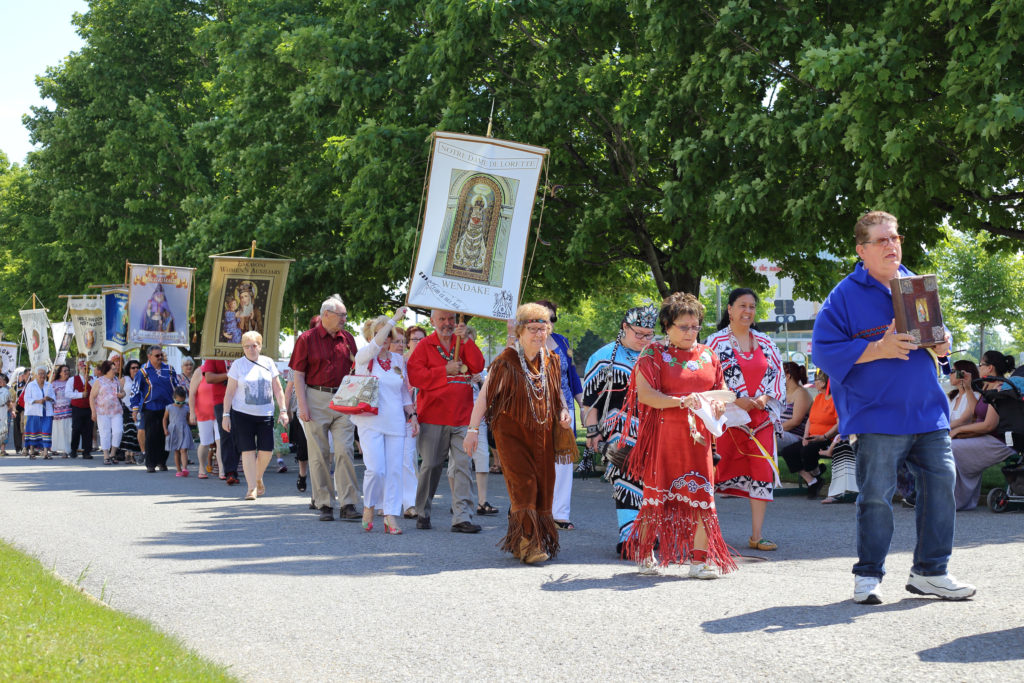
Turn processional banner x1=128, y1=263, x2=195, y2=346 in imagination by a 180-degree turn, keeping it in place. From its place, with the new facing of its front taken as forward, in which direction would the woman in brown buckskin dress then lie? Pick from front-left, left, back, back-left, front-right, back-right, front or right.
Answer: back

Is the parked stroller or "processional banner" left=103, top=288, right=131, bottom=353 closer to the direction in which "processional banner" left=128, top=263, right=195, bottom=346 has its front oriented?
the parked stroller

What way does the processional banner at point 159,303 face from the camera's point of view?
toward the camera

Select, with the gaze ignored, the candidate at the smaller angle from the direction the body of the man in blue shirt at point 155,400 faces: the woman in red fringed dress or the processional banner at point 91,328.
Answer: the woman in red fringed dress

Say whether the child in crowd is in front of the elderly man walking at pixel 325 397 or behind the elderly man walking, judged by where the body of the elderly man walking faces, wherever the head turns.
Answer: behind

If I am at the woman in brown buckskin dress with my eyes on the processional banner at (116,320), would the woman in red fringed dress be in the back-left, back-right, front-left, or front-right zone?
back-right

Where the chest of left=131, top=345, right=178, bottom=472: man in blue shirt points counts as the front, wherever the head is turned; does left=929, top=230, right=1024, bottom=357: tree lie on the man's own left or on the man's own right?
on the man's own left

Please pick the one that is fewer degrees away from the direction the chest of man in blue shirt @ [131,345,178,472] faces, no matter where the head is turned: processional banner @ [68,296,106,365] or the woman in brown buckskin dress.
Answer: the woman in brown buckskin dress

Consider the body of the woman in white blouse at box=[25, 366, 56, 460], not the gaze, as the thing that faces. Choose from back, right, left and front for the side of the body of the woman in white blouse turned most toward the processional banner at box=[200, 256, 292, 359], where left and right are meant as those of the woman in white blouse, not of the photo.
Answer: front

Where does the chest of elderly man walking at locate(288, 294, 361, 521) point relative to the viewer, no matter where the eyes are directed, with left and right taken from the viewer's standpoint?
facing the viewer and to the right of the viewer

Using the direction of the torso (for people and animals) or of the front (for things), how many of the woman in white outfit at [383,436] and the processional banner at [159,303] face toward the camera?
2

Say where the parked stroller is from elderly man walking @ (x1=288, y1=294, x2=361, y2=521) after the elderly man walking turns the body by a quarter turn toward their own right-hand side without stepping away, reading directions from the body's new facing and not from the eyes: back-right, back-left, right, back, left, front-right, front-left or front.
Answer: back-left

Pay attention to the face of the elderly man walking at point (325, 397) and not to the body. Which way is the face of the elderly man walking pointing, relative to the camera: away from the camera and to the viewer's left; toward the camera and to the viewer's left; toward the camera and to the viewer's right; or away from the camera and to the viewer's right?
toward the camera and to the viewer's right

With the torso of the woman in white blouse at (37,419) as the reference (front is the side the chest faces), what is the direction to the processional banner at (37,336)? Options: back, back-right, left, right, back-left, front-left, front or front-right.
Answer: back-left
